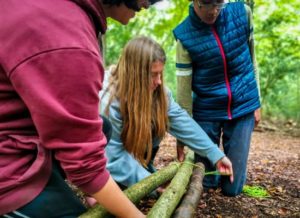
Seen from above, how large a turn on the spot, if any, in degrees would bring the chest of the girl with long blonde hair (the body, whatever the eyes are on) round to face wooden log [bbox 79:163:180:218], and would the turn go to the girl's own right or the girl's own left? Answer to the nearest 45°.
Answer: approximately 45° to the girl's own right

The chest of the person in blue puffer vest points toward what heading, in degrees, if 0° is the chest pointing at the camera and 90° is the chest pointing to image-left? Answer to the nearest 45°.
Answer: approximately 0°

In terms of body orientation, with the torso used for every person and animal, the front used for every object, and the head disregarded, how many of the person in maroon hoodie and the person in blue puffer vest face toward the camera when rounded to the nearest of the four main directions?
1

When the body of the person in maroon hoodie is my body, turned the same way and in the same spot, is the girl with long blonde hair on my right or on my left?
on my left

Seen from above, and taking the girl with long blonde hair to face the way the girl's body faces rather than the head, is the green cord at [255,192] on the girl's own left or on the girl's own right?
on the girl's own left

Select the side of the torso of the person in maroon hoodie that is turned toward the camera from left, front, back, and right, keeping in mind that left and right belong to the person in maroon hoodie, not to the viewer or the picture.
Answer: right

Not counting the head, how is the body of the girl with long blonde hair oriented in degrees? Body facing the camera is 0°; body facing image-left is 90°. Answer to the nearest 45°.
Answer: approximately 315°
